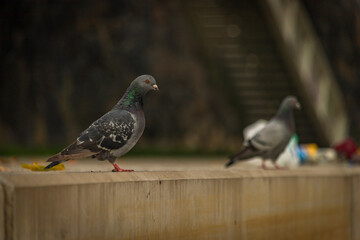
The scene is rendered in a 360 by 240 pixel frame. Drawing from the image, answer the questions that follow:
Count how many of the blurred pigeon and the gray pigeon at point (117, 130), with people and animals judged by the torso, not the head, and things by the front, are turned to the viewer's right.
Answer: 2

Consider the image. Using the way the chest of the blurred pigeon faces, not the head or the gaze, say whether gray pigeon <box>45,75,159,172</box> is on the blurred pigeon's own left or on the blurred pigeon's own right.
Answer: on the blurred pigeon's own right

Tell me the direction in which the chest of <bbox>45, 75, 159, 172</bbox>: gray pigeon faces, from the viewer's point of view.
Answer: to the viewer's right

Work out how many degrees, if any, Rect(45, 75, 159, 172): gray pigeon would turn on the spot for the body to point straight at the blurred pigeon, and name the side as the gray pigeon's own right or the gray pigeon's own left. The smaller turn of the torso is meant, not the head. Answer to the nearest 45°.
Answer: approximately 45° to the gray pigeon's own left

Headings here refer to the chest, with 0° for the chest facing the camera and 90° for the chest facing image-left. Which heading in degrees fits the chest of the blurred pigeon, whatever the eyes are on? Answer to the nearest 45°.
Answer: approximately 270°
